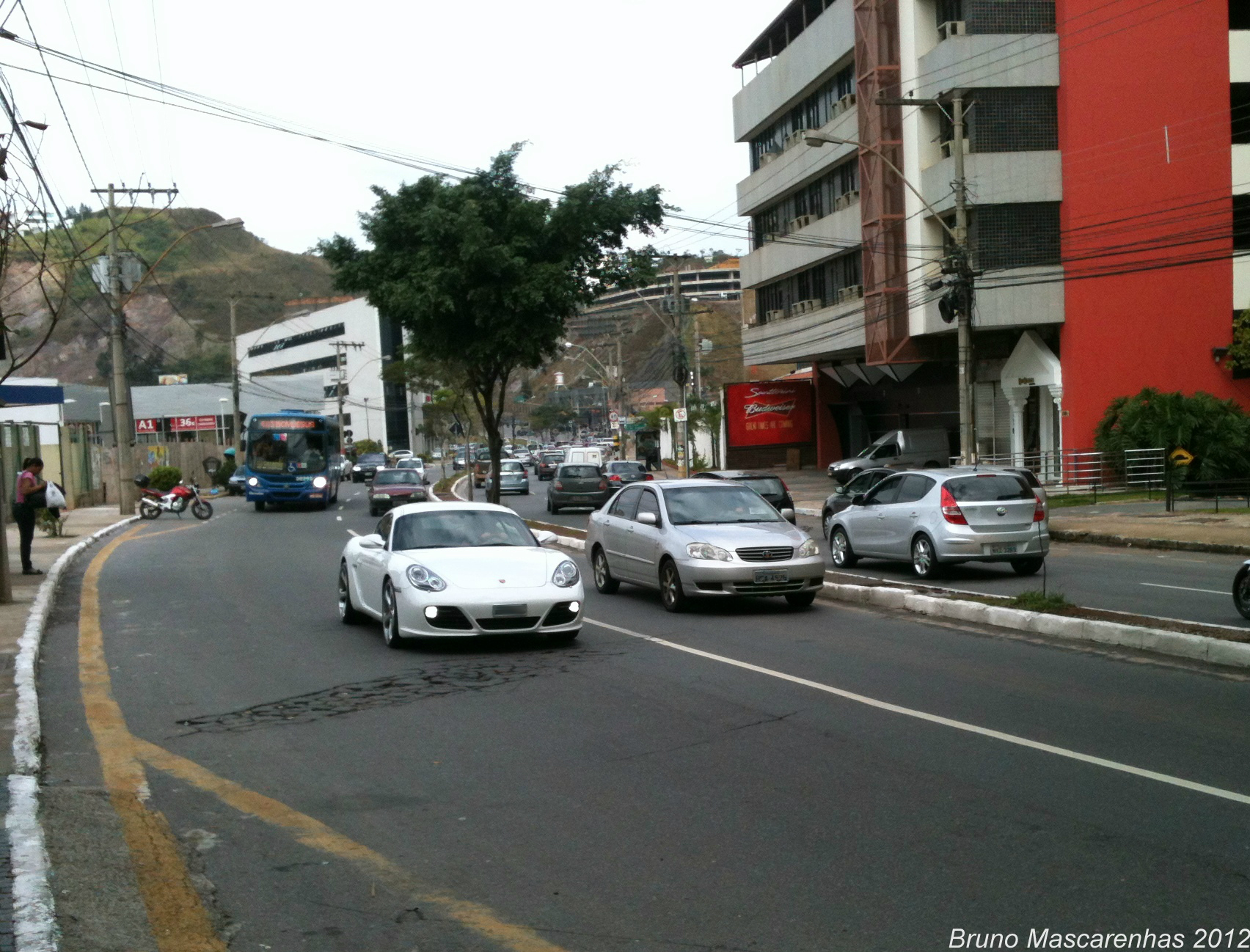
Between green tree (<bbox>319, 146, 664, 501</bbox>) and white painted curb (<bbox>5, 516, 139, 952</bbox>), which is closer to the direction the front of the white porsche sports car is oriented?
the white painted curb

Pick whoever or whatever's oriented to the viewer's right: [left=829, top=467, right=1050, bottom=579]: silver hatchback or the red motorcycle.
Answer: the red motorcycle

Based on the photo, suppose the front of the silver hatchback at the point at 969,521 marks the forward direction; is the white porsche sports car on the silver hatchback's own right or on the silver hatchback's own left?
on the silver hatchback's own left

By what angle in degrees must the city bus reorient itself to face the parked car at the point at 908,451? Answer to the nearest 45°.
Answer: approximately 90° to its left

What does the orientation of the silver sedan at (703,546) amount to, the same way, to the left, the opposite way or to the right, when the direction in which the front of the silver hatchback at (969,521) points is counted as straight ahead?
the opposite way

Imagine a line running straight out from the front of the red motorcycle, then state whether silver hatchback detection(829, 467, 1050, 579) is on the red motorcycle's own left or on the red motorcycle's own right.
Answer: on the red motorcycle's own right

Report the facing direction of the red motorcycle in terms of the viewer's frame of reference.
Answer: facing to the right of the viewer

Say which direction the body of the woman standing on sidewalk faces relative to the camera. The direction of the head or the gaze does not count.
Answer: to the viewer's right

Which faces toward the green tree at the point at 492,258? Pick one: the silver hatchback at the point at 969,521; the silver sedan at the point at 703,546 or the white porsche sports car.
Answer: the silver hatchback

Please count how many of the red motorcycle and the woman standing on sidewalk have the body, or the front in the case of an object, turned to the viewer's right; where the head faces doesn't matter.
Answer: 2

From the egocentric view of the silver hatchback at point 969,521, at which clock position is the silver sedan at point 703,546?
The silver sedan is roughly at 9 o'clock from the silver hatchback.

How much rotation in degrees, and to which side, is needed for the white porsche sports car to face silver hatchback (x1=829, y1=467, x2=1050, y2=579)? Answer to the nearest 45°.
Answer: approximately 90° to its left

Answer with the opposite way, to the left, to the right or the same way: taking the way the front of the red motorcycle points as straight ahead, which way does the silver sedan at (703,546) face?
to the right
